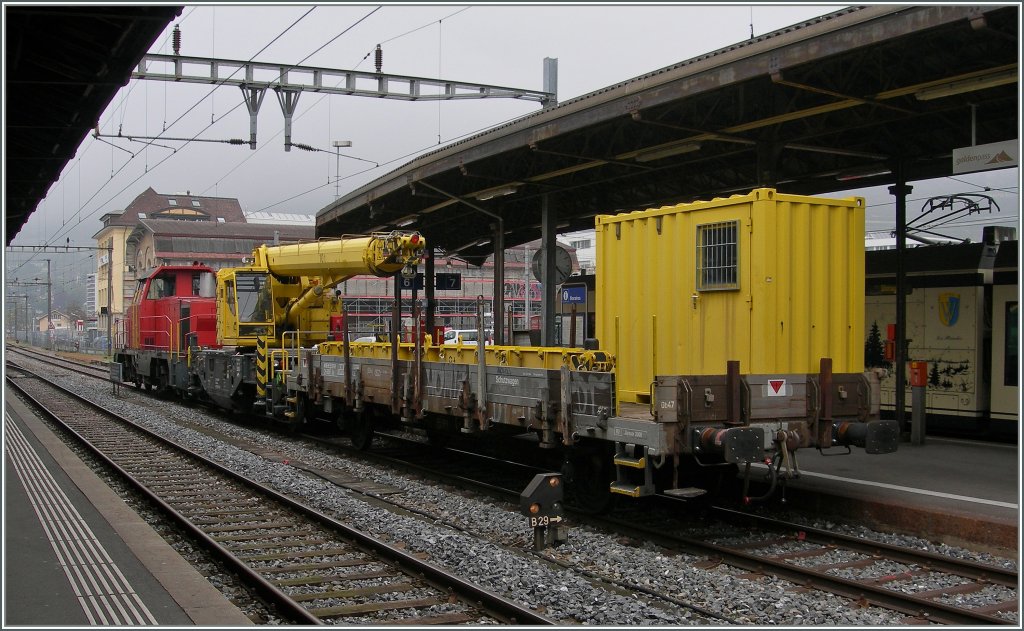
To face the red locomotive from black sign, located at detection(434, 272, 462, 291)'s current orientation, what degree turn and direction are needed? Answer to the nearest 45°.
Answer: approximately 90° to its right

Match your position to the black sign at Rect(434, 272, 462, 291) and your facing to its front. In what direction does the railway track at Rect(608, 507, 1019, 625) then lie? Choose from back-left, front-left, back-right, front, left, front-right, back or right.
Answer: front

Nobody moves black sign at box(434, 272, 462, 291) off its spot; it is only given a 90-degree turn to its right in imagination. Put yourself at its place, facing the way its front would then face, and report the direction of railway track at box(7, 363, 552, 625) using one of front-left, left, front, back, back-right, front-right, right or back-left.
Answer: left

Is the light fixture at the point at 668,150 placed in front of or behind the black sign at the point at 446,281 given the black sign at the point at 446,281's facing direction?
in front

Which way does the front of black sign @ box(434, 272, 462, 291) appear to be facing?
toward the camera

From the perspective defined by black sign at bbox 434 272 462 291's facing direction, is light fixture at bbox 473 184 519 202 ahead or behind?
ahead

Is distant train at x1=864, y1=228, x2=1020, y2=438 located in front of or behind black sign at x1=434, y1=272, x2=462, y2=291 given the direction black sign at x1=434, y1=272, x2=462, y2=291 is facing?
in front

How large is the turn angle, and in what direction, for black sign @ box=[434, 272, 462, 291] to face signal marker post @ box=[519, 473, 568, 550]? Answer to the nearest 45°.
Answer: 0° — it already faces it
